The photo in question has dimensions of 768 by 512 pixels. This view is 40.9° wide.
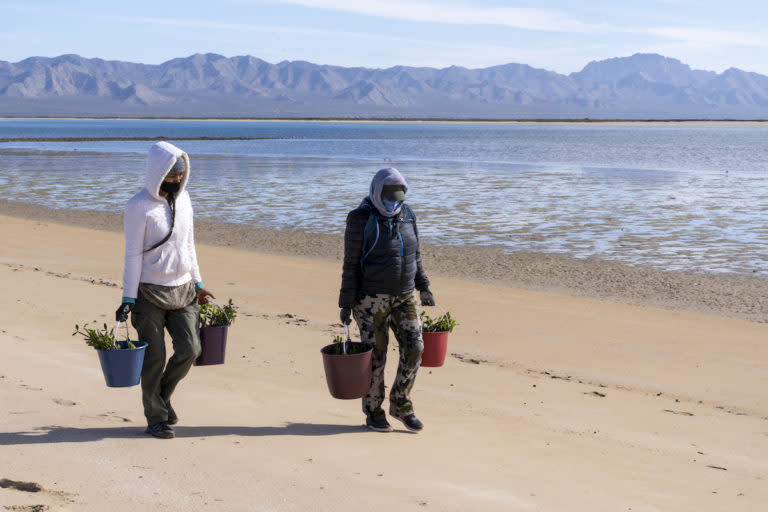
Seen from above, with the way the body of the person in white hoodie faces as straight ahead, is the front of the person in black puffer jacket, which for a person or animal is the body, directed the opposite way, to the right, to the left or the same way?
the same way

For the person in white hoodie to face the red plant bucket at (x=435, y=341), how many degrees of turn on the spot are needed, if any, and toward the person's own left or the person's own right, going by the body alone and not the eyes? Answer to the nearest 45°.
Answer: approximately 45° to the person's own left

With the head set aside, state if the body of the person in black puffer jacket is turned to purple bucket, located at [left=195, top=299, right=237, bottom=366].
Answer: no

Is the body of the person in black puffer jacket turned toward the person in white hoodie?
no

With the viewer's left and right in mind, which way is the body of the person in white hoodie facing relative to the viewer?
facing the viewer and to the right of the viewer

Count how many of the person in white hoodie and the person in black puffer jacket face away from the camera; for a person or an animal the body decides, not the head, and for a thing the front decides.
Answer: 0
